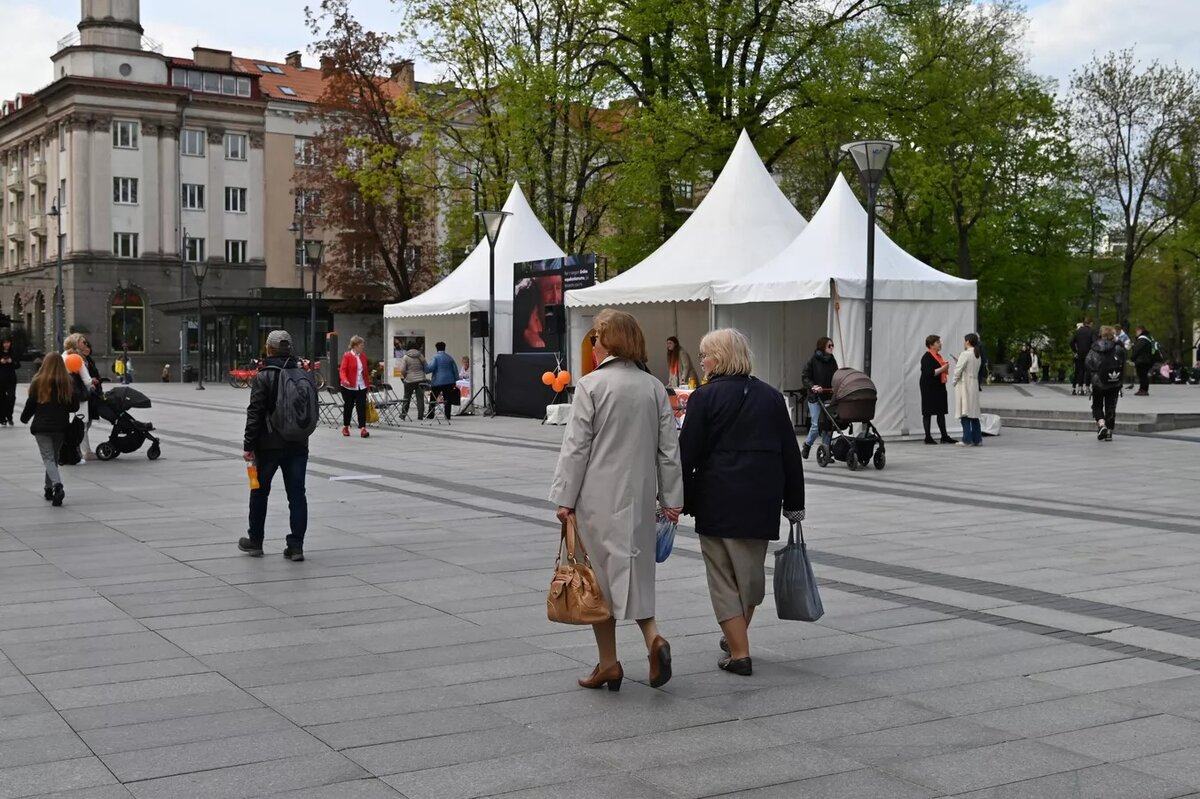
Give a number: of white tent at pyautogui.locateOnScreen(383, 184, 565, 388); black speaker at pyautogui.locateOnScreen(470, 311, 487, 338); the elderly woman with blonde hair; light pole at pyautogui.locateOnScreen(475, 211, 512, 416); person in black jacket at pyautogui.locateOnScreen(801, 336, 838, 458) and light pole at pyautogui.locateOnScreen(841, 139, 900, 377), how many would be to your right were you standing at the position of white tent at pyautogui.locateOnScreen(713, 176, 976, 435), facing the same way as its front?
3

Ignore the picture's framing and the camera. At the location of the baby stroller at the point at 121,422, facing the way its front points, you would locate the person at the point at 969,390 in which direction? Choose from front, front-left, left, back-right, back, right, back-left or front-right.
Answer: front

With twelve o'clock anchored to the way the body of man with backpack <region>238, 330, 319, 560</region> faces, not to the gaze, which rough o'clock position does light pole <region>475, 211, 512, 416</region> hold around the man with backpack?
The light pole is roughly at 2 o'clock from the man with backpack.

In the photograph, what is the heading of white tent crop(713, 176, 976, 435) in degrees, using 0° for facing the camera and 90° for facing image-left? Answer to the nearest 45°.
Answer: approximately 45°

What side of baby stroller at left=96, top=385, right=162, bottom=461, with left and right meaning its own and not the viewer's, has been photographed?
right

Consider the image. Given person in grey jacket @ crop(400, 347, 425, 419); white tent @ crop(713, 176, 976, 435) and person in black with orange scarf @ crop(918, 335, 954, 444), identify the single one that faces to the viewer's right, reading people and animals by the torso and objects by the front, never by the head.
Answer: person in black with orange scarf @ crop(918, 335, 954, 444)

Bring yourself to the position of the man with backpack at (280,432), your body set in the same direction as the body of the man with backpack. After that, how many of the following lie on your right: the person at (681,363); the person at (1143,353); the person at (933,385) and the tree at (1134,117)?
4

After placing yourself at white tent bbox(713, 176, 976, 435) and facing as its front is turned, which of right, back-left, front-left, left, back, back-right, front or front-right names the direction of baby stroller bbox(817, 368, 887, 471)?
front-left

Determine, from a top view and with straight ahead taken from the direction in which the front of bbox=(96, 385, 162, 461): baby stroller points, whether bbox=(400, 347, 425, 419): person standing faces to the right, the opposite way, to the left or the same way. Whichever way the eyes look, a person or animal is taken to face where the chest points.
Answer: to the left

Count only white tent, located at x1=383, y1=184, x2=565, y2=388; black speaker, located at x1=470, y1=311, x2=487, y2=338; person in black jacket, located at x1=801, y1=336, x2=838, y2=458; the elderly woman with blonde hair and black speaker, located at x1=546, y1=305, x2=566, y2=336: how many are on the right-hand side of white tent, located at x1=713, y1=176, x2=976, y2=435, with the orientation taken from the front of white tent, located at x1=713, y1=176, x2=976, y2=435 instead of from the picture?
3

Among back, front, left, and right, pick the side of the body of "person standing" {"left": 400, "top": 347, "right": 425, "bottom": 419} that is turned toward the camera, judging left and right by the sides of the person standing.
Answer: back

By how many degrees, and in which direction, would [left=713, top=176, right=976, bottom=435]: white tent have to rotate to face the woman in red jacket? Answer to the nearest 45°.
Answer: approximately 45° to its right
